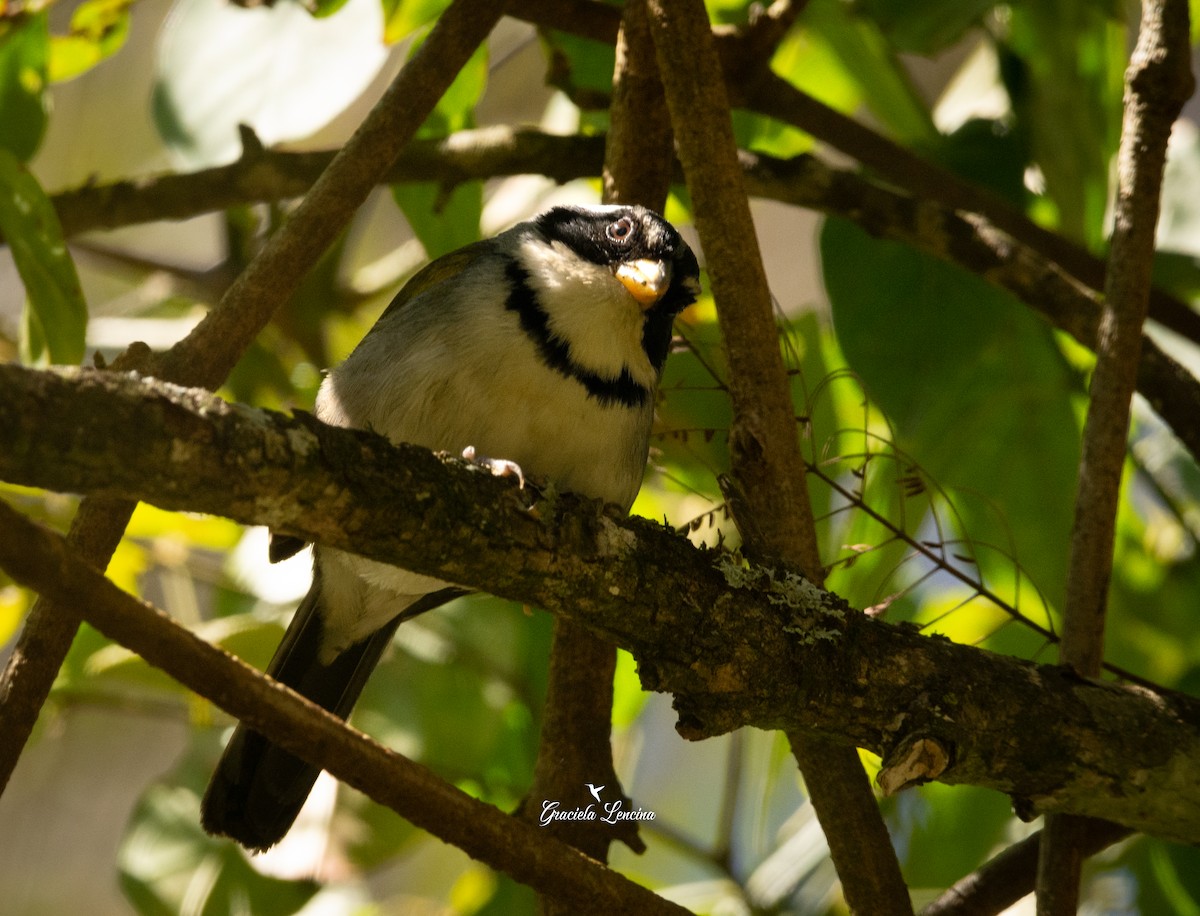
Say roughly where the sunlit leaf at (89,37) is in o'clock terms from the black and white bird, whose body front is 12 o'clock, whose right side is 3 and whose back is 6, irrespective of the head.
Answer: The sunlit leaf is roughly at 5 o'clock from the black and white bird.

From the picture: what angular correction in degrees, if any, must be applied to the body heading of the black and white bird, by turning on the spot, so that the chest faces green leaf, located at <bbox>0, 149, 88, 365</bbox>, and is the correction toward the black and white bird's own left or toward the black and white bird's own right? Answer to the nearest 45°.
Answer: approximately 135° to the black and white bird's own right

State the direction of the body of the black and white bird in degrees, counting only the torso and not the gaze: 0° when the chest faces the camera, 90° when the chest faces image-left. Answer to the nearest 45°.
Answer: approximately 315°

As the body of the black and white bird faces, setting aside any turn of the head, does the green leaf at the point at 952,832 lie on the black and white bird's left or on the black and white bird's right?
on the black and white bird's left
